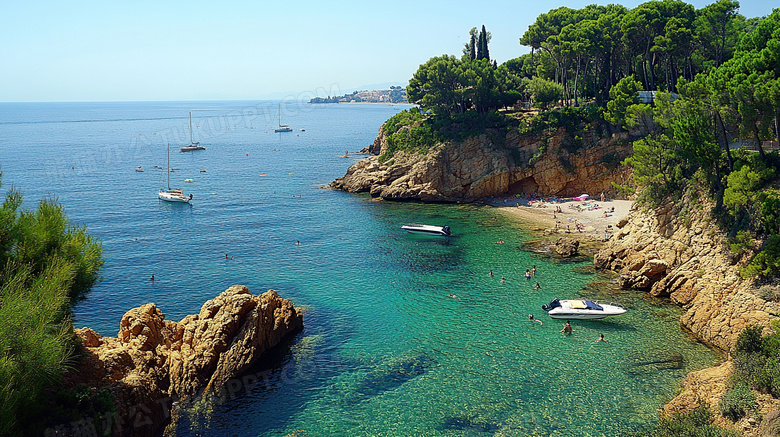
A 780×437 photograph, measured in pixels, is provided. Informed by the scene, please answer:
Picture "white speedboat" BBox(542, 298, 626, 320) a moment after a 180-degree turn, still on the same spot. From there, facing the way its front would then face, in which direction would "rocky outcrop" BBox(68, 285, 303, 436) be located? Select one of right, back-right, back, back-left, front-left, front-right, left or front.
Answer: front-left

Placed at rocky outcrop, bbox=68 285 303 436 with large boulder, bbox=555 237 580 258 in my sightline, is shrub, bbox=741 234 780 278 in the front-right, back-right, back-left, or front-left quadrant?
front-right

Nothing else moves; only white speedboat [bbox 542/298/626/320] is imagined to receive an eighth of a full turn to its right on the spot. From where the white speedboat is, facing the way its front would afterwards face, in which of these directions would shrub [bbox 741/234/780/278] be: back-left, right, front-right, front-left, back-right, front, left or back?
front-left

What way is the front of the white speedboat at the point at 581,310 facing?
to the viewer's right

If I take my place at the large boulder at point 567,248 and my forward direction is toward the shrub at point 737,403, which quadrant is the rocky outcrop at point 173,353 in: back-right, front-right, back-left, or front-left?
front-right

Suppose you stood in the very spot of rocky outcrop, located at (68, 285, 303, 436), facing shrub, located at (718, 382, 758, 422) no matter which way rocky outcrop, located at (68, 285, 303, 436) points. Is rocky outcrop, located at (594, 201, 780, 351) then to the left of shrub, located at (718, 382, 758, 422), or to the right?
left

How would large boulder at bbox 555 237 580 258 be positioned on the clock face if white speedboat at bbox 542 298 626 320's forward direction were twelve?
The large boulder is roughly at 9 o'clock from the white speedboat.
